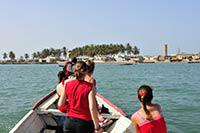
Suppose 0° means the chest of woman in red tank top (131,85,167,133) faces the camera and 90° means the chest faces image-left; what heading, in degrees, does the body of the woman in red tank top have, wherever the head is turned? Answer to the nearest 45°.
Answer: approximately 180°

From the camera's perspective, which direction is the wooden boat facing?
away from the camera

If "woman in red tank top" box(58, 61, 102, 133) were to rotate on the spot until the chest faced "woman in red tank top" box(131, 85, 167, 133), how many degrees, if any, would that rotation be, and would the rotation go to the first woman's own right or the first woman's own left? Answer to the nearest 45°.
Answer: approximately 135° to the first woman's own right

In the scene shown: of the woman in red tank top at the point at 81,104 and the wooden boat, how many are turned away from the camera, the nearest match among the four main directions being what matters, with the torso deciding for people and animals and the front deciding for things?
2

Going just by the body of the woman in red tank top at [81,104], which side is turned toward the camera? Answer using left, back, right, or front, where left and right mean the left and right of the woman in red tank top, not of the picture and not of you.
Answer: back

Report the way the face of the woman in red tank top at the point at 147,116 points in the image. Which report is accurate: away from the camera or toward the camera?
away from the camera

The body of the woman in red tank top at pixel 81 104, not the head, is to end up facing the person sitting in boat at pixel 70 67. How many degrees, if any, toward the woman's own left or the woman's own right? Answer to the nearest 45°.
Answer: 0° — they already face them
